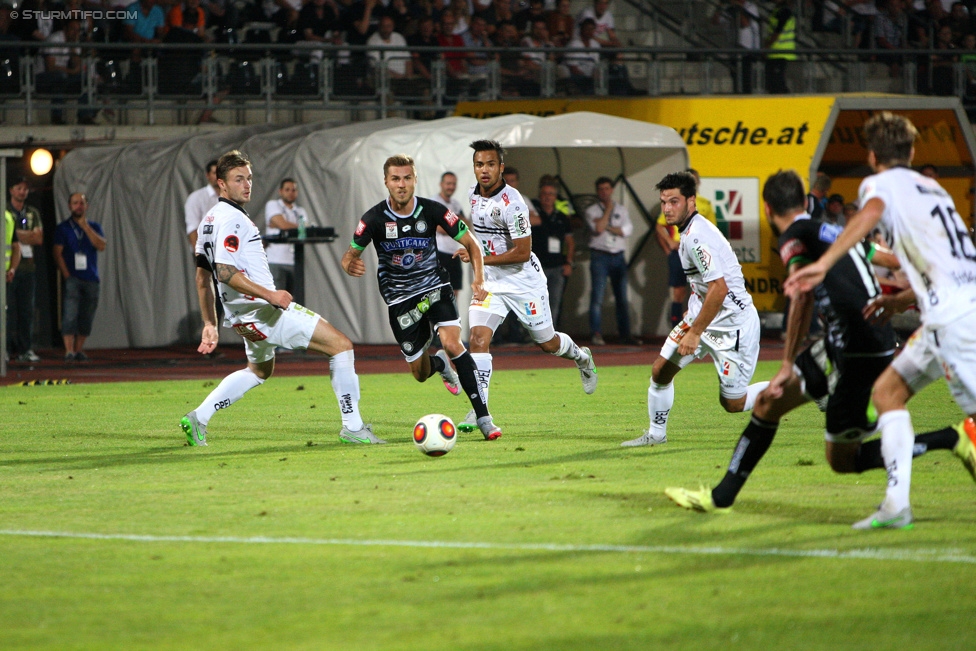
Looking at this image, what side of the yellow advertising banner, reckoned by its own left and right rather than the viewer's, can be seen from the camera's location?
front

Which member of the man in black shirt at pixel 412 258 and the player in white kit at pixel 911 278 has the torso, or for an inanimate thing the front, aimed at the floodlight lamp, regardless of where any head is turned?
the player in white kit

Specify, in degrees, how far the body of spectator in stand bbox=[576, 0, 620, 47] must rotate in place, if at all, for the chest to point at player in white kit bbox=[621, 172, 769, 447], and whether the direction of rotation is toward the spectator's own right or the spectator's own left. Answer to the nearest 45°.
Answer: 0° — they already face them

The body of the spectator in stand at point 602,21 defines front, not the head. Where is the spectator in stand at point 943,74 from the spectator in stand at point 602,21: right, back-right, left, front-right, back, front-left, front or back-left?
left

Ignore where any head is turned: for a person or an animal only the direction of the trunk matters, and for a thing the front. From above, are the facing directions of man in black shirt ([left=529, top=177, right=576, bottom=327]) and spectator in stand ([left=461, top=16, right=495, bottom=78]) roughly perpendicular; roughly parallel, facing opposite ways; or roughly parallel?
roughly parallel

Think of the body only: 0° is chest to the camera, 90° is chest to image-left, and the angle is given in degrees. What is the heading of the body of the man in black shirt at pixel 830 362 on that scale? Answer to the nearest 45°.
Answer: approximately 90°

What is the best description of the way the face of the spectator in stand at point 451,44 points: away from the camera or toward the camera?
toward the camera

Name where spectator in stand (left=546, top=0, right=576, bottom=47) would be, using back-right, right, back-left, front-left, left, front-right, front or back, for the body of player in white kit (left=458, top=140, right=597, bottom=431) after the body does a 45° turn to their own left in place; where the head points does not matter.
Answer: back

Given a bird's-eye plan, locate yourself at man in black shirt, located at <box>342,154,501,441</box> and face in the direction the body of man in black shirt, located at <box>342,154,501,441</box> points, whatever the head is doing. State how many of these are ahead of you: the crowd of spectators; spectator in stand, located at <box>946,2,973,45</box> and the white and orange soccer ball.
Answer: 1

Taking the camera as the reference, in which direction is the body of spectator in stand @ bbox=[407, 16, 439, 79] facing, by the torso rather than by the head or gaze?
toward the camera

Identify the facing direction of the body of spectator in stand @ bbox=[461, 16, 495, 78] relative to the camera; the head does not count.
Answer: toward the camera

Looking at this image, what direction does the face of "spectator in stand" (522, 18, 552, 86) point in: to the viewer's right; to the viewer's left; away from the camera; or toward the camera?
toward the camera

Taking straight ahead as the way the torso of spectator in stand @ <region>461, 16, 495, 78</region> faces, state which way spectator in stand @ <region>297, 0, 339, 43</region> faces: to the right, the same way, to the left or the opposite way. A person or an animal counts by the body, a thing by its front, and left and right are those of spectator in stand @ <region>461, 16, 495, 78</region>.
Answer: the same way

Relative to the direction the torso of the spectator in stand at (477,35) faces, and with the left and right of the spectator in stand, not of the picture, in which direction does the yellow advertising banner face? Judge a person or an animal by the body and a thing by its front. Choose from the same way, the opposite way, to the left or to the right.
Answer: the same way

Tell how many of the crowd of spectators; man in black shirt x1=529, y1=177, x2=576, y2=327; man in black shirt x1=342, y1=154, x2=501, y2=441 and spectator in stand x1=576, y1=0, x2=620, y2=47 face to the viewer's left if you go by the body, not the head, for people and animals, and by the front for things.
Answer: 0

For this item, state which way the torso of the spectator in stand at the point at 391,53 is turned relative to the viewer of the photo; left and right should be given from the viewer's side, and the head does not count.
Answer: facing the viewer

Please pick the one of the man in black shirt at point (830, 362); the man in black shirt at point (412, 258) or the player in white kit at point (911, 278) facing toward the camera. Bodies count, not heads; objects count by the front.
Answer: the man in black shirt at point (412, 258)

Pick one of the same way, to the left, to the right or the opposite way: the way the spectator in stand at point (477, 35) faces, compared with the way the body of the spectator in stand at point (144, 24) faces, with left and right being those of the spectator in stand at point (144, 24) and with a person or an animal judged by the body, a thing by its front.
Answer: the same way

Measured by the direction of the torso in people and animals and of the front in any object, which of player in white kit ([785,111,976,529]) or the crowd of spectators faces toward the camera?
the crowd of spectators

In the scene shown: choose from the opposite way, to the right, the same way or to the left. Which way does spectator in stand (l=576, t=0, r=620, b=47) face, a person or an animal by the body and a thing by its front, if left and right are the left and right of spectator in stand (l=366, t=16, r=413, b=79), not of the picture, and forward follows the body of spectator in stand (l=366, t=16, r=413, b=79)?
the same way

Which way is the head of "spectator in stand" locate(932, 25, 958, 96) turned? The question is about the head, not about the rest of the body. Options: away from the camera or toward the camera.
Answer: toward the camera
